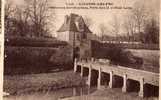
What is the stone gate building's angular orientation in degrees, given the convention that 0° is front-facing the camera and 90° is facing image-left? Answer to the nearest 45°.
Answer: approximately 315°
